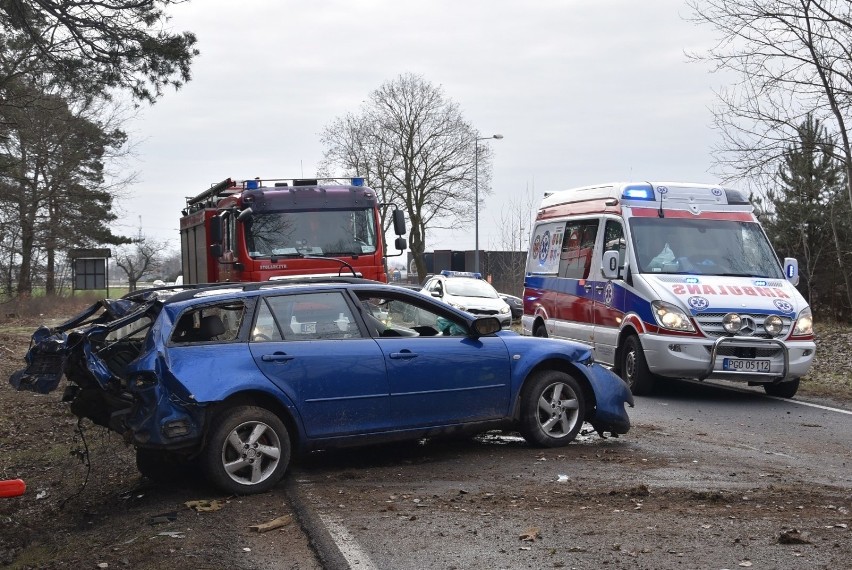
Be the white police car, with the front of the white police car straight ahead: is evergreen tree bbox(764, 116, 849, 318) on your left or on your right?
on your left

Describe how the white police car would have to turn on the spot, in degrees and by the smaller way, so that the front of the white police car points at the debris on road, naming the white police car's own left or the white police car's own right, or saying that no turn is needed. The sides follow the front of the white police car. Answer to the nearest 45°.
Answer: approximately 45° to the white police car's own right

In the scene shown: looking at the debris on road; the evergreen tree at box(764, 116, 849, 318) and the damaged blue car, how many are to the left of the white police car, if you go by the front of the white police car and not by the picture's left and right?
1

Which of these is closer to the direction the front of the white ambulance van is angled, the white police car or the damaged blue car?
the damaged blue car

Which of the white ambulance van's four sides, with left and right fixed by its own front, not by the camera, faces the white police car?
back

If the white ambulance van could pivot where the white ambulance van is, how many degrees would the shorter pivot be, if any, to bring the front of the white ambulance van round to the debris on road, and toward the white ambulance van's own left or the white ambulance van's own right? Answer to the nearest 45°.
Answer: approximately 45° to the white ambulance van's own right

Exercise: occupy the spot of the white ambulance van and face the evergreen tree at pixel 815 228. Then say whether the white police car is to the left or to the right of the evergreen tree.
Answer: left

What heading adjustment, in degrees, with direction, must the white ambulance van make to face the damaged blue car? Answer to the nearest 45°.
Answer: approximately 90° to its right

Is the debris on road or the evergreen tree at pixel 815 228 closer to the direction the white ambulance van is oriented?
the debris on road

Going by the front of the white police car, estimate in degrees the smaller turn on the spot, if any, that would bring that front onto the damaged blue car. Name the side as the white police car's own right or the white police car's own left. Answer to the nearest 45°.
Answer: approximately 45° to the white police car's own right

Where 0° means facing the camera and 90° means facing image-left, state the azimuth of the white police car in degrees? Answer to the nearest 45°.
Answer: approximately 315°

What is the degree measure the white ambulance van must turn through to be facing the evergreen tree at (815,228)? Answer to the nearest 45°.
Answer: approximately 135° to its left
